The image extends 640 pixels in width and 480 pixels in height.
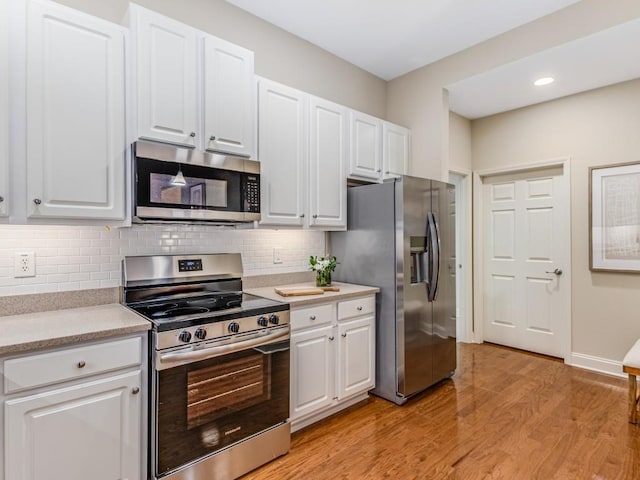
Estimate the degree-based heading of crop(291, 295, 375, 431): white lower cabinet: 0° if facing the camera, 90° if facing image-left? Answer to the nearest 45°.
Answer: approximately 315°

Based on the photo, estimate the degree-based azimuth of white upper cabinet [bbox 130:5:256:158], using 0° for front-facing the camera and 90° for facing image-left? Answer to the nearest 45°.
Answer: approximately 315°

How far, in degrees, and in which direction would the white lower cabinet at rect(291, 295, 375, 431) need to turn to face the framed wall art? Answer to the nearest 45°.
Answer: approximately 45° to its left

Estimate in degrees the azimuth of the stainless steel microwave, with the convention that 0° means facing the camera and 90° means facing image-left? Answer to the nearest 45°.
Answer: approximately 315°

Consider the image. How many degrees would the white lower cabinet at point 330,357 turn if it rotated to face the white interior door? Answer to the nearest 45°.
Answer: approximately 90° to its left

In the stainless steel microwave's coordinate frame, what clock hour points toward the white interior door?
The white interior door is roughly at 10 o'clock from the stainless steel microwave.

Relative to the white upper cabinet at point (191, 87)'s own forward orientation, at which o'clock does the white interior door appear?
The white interior door is roughly at 10 o'clock from the white upper cabinet.

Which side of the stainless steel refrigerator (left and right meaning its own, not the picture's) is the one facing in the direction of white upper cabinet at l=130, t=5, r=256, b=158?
right
